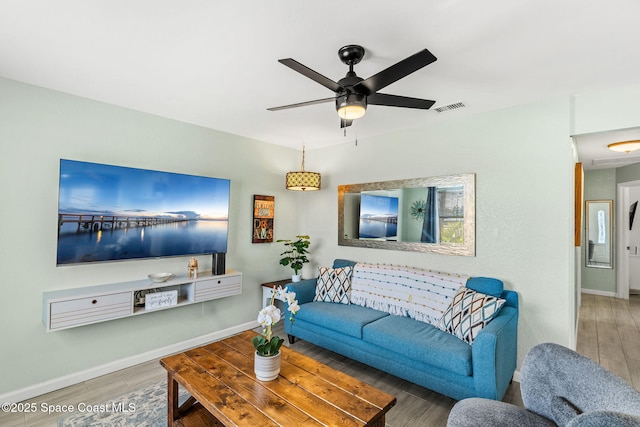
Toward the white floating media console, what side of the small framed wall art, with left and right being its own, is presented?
right

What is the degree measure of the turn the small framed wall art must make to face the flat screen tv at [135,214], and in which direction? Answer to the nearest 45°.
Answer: approximately 90° to its right

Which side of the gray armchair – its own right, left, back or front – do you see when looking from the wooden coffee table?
front

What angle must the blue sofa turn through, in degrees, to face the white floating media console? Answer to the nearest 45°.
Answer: approximately 45° to its right

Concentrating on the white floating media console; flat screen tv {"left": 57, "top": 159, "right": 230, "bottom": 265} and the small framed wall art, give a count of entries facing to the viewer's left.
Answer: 0

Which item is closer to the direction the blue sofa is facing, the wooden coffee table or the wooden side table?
the wooden coffee table

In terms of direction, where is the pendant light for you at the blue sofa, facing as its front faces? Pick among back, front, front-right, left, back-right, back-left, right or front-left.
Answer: right

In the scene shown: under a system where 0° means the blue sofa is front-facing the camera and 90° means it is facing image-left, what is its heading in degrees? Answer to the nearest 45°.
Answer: approximately 45°

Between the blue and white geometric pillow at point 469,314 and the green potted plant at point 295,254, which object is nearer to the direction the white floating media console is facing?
the blue and white geometric pillow

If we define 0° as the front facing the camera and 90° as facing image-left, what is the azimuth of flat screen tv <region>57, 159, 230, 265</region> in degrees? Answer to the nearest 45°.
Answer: approximately 315°

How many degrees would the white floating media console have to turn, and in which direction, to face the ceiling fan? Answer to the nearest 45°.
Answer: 0° — it already faces it

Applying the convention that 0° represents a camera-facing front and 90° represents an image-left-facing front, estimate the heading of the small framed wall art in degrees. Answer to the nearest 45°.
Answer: approximately 315°
